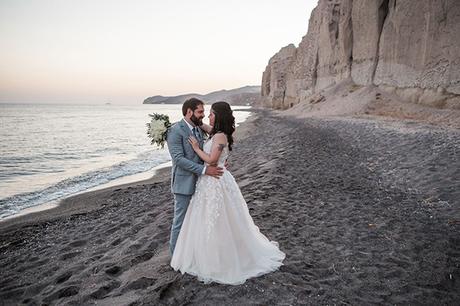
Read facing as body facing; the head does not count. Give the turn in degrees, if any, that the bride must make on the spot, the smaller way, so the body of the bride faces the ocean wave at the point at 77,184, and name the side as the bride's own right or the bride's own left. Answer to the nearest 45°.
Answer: approximately 45° to the bride's own right

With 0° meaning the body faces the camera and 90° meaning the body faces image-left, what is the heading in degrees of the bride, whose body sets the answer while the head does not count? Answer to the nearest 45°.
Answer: approximately 90°

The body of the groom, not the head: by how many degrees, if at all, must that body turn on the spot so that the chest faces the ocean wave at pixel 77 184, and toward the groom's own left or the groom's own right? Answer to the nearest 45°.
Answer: approximately 135° to the groom's own left

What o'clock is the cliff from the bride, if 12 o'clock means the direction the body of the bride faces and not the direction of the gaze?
The cliff is roughly at 4 o'clock from the bride.

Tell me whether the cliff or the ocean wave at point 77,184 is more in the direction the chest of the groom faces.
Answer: the cliff

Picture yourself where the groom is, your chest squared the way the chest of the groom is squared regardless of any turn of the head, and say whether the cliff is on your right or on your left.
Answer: on your left

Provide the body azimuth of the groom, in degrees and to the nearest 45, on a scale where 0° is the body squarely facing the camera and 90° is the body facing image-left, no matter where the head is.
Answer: approximately 270°

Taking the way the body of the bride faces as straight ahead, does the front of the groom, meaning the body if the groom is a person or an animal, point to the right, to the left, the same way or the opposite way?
the opposite way

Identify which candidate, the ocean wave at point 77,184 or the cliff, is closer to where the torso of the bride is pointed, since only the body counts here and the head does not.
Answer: the ocean wave
